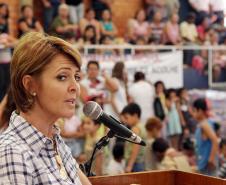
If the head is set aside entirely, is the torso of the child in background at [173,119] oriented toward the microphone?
yes

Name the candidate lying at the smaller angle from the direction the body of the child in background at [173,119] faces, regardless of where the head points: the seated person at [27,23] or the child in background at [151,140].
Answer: the child in background

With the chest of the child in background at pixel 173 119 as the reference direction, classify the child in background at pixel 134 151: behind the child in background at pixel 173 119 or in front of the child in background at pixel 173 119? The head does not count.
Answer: in front

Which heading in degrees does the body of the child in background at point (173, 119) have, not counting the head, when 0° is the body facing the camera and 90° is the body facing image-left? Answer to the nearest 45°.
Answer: approximately 0°
